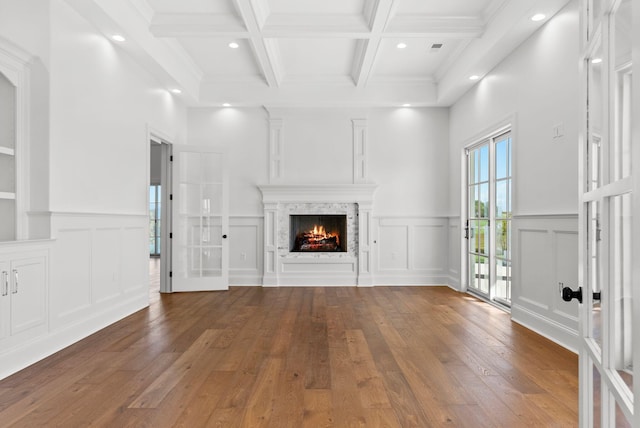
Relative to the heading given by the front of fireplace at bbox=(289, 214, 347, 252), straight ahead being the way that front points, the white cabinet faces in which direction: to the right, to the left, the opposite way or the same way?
to the left

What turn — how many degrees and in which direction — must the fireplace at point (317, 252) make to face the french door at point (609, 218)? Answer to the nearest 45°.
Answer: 0° — it already faces it

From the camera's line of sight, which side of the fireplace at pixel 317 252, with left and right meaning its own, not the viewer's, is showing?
front

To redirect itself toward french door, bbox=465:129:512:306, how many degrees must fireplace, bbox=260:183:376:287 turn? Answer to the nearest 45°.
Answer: approximately 45° to its left

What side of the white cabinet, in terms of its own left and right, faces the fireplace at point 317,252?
left

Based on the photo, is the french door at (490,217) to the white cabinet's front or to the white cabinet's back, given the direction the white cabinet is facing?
to the front

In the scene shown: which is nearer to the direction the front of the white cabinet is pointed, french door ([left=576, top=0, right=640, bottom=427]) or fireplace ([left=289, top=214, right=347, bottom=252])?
the french door

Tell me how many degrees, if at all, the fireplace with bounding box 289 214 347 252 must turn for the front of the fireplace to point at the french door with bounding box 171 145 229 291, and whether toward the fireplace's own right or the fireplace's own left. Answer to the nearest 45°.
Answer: approximately 90° to the fireplace's own right

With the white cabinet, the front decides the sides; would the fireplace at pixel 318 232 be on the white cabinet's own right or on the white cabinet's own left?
on the white cabinet's own left

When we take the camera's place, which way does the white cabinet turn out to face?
facing the viewer and to the right of the viewer

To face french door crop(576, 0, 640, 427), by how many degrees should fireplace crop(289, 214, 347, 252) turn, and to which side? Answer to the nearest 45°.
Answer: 0° — it already faces it

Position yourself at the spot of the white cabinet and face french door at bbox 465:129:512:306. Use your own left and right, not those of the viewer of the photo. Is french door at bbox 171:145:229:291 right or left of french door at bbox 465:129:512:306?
left

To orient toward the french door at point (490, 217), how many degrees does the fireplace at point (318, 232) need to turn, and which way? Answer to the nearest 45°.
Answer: approximately 45° to its left
